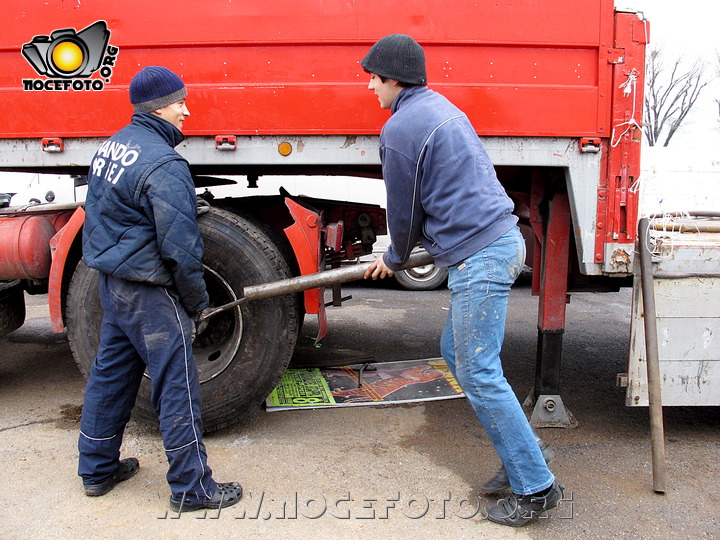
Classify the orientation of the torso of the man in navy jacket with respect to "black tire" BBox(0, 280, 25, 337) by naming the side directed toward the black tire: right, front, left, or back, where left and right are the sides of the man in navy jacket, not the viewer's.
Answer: left

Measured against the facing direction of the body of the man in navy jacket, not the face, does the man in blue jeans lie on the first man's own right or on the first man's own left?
on the first man's own right

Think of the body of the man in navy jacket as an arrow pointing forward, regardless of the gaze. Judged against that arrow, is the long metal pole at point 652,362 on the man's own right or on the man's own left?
on the man's own right

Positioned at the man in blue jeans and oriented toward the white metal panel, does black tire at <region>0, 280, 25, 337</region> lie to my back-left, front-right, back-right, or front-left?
back-left

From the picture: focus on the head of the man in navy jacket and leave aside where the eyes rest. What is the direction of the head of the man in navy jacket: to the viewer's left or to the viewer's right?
to the viewer's right

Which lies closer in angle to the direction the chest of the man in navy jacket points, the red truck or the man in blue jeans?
the red truck

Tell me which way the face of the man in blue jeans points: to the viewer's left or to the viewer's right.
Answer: to the viewer's left

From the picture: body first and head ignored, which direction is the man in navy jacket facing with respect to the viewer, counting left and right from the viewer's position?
facing away from the viewer and to the right of the viewer
